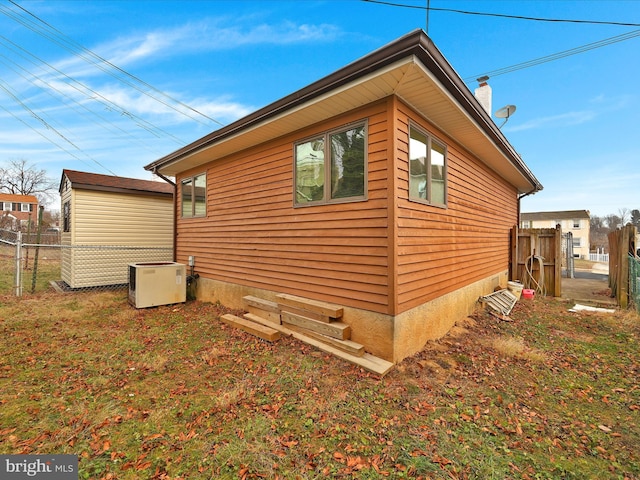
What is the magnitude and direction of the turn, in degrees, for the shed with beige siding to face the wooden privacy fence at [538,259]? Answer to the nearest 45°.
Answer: approximately 135° to its left

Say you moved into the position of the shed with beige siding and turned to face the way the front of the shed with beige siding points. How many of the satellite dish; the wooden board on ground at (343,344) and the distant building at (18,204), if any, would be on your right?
1

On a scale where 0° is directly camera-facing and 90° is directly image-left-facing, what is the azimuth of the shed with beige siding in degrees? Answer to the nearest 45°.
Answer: approximately 90°

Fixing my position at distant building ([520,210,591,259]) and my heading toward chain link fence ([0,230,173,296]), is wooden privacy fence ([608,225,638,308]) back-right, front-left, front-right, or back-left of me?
front-left

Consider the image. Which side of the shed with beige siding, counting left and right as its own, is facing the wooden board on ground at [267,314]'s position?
left

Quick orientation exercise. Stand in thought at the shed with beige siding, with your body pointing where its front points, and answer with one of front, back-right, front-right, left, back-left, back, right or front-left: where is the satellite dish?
back-left

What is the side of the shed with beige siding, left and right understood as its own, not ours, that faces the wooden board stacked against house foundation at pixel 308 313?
left

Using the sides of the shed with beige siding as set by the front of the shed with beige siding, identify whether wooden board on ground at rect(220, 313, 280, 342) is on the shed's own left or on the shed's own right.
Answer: on the shed's own left
